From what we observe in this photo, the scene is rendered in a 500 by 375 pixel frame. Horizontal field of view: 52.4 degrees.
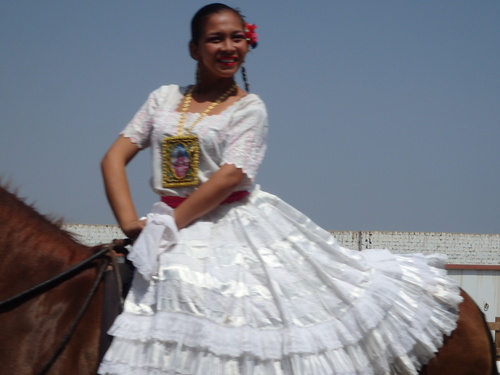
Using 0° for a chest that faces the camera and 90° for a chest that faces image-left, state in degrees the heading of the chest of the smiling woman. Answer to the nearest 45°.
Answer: approximately 45°

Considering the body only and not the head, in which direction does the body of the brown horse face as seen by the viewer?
to the viewer's left
